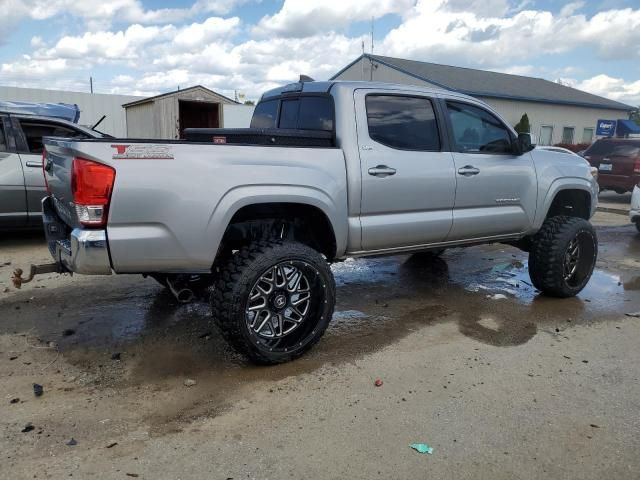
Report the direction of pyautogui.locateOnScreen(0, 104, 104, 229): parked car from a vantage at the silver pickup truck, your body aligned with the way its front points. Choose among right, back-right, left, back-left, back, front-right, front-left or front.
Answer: left

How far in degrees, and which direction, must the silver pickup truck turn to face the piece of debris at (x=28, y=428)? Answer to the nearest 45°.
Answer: approximately 180°

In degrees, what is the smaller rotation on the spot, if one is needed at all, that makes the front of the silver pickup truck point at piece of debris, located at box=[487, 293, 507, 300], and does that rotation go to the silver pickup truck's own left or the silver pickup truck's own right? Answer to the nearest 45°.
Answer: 0° — it already faces it

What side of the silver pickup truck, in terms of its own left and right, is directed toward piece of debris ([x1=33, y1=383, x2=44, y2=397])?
back

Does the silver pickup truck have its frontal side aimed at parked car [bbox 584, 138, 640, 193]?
yes

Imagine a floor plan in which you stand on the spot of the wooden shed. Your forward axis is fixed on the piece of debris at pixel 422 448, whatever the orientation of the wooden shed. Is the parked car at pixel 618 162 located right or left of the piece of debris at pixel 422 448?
left

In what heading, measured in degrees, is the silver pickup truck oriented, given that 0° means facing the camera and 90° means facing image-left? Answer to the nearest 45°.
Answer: approximately 225°

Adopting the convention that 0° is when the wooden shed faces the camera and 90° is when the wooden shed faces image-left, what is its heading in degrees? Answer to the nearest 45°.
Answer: approximately 315°

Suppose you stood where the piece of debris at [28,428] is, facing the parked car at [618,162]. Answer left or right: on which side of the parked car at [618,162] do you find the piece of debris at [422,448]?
right

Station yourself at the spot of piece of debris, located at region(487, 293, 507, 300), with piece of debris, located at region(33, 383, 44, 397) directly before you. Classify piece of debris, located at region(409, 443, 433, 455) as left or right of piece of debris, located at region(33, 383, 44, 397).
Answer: left

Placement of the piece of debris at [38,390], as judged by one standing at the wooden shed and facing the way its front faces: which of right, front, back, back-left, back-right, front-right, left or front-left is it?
front-right
